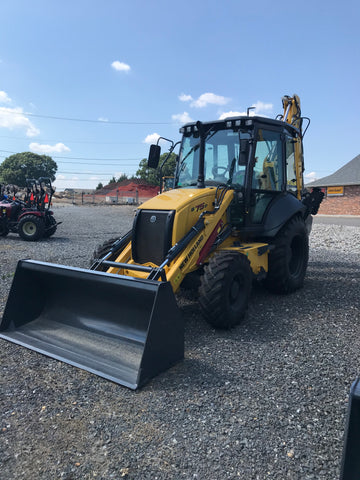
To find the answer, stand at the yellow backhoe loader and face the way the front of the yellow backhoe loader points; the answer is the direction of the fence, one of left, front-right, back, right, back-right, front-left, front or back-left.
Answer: back-right

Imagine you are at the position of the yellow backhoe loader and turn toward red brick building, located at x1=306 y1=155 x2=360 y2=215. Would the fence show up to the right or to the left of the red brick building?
left

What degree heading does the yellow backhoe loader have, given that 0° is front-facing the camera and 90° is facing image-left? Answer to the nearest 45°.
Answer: approximately 45°

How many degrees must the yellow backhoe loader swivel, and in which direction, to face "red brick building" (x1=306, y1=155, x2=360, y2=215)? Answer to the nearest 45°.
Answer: approximately 180°

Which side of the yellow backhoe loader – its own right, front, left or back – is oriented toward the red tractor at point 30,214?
right

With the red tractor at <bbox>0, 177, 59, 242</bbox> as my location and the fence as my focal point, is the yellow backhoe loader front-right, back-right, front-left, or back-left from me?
back-right
